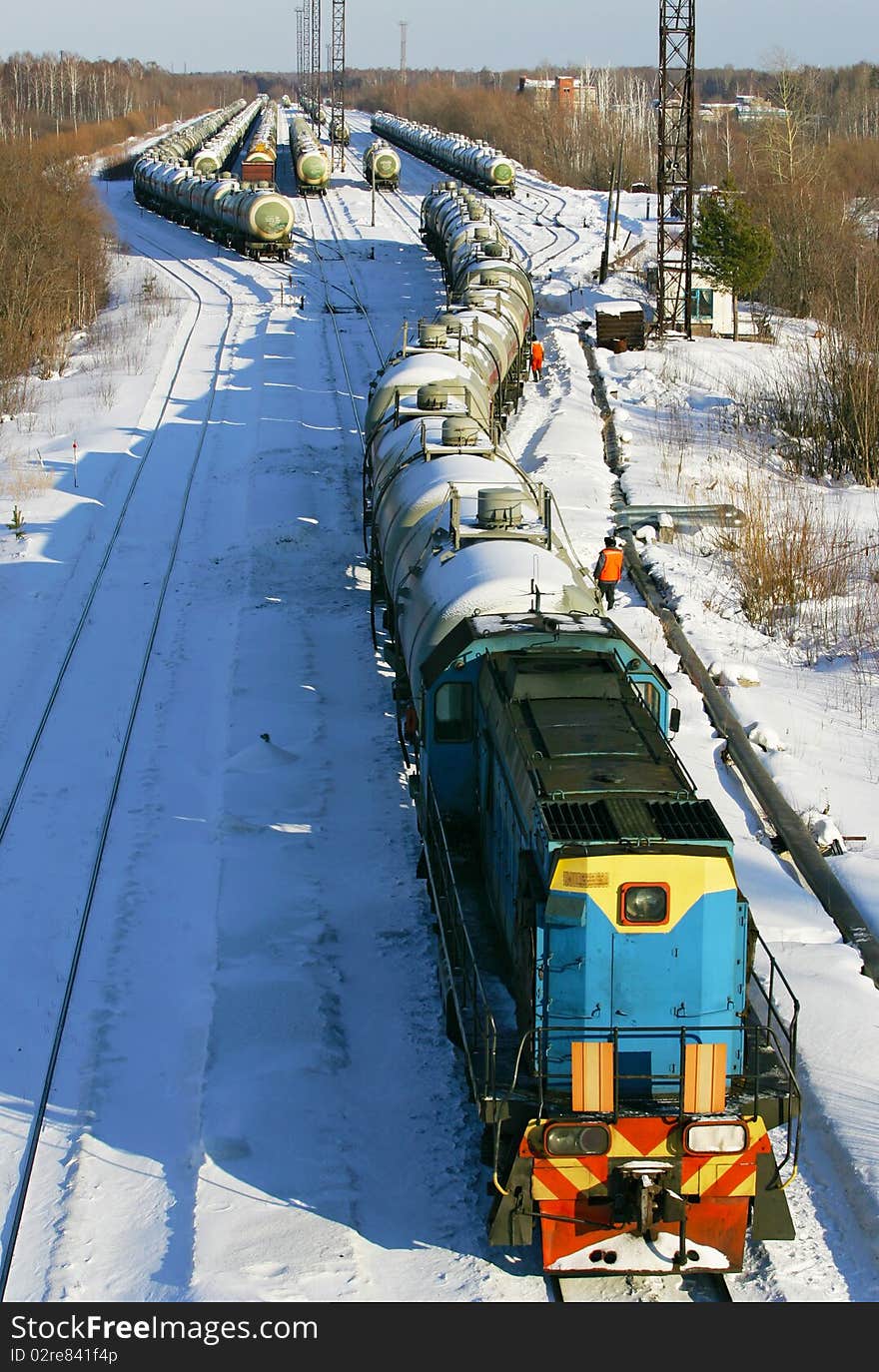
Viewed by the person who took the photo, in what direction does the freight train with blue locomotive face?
facing the viewer

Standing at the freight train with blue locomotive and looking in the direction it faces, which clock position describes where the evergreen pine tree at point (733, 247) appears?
The evergreen pine tree is roughly at 6 o'clock from the freight train with blue locomotive.

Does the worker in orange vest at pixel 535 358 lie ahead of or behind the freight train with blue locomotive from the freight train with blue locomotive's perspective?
behind

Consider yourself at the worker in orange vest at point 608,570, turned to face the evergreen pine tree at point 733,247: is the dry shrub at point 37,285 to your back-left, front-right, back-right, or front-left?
front-left

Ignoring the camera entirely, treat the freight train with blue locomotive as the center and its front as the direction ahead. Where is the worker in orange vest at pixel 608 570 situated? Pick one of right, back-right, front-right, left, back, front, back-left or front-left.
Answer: back

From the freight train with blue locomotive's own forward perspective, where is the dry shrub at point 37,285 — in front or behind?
behind
